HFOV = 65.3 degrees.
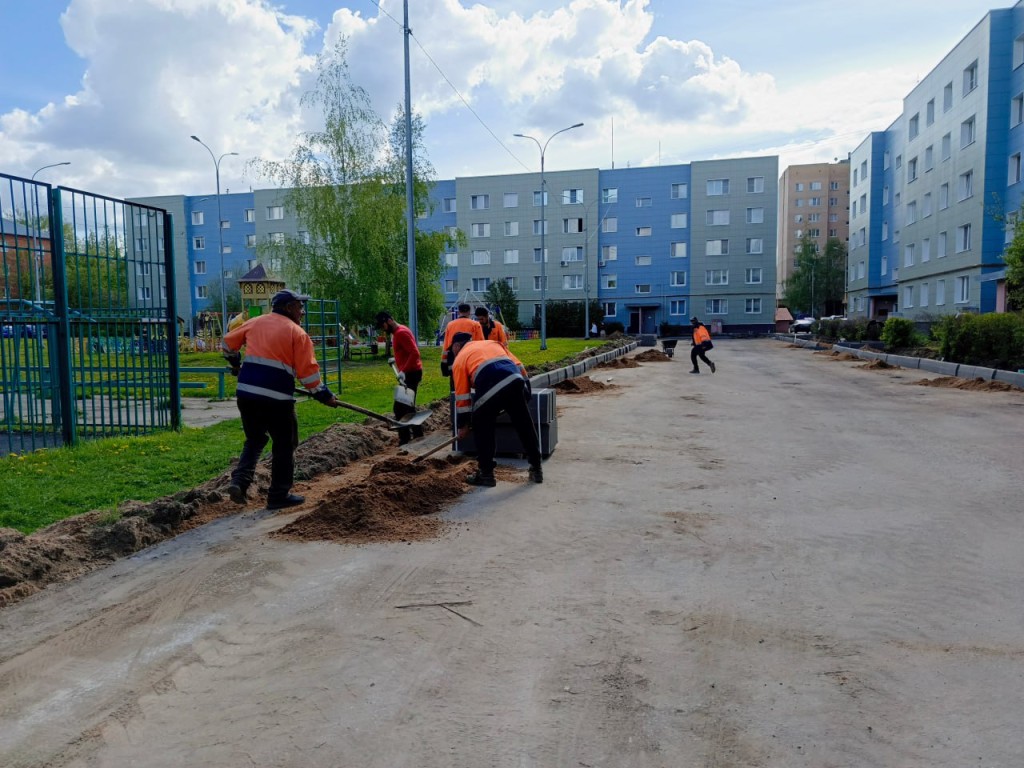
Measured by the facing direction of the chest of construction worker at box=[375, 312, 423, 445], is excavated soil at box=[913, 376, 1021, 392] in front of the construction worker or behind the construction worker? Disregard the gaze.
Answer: behind

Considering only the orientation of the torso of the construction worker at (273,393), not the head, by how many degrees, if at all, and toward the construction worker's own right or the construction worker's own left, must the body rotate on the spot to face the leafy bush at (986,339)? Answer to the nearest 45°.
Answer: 0° — they already face it

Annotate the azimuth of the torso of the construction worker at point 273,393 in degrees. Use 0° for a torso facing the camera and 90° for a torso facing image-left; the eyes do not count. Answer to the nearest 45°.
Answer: approximately 225°

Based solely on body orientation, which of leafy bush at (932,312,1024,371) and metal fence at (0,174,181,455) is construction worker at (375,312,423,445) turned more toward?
the metal fence

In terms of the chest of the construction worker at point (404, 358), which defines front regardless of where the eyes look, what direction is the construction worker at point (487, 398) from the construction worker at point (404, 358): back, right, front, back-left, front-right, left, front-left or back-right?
left

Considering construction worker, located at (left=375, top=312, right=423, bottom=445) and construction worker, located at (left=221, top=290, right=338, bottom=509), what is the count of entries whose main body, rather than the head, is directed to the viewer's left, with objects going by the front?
1

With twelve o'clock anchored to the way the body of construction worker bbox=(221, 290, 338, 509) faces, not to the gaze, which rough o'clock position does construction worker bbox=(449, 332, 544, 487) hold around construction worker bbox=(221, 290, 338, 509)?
construction worker bbox=(449, 332, 544, 487) is roughly at 1 o'clock from construction worker bbox=(221, 290, 338, 509).

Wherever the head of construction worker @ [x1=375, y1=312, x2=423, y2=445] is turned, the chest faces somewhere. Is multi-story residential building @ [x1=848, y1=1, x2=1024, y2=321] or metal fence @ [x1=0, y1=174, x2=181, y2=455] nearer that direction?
the metal fence

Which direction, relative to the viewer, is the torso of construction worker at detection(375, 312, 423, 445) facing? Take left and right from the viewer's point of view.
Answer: facing to the left of the viewer

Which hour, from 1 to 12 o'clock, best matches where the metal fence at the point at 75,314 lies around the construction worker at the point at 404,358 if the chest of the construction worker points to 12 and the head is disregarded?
The metal fence is roughly at 12 o'clock from the construction worker.

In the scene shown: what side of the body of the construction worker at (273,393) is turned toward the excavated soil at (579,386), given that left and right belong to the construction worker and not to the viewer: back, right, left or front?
front

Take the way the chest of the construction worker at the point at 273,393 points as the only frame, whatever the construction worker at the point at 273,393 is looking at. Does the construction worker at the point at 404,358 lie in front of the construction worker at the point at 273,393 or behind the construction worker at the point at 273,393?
in front

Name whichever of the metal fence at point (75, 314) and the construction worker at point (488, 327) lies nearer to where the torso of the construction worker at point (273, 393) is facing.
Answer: the construction worker

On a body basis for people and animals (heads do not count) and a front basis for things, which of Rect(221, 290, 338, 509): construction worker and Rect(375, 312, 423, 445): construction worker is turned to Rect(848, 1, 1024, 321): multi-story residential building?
Rect(221, 290, 338, 509): construction worker

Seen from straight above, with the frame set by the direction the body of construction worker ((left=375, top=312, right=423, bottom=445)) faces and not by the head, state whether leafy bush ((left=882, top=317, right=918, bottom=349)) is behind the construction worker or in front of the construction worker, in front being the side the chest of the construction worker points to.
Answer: behind

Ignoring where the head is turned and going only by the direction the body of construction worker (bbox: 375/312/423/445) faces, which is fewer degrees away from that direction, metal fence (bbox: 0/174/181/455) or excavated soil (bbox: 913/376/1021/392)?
the metal fence

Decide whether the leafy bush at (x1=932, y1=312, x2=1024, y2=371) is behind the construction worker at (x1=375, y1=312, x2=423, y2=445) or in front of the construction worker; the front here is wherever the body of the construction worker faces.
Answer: behind

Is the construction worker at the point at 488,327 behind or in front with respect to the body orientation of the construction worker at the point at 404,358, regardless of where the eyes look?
behind
